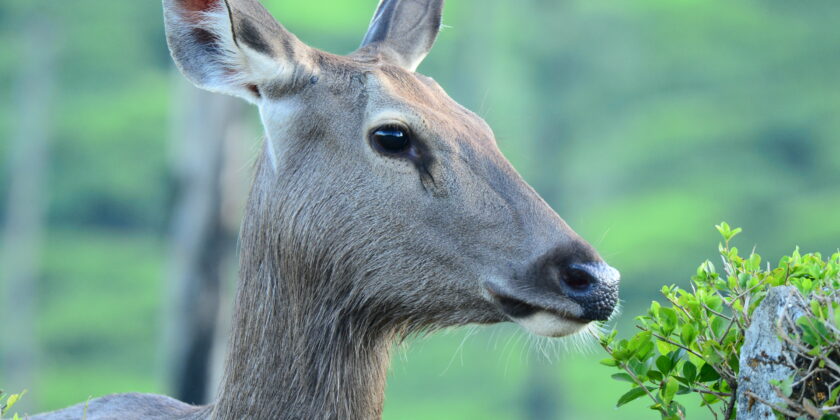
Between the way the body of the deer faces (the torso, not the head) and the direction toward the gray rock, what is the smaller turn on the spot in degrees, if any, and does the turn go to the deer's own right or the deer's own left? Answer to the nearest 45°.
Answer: approximately 45° to the deer's own right

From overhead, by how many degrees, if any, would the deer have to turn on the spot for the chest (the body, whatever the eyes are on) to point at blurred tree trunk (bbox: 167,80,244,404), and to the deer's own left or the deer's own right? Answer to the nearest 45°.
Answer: approximately 90° to the deer's own left

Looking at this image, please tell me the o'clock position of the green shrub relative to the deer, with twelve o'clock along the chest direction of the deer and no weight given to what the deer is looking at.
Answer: The green shrub is roughly at 1 o'clock from the deer.

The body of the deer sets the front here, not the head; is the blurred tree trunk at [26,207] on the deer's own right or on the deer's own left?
on the deer's own left

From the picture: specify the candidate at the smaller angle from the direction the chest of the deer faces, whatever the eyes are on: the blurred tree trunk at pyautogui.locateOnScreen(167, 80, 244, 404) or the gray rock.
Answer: the gray rock

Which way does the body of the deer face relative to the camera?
to the viewer's right
